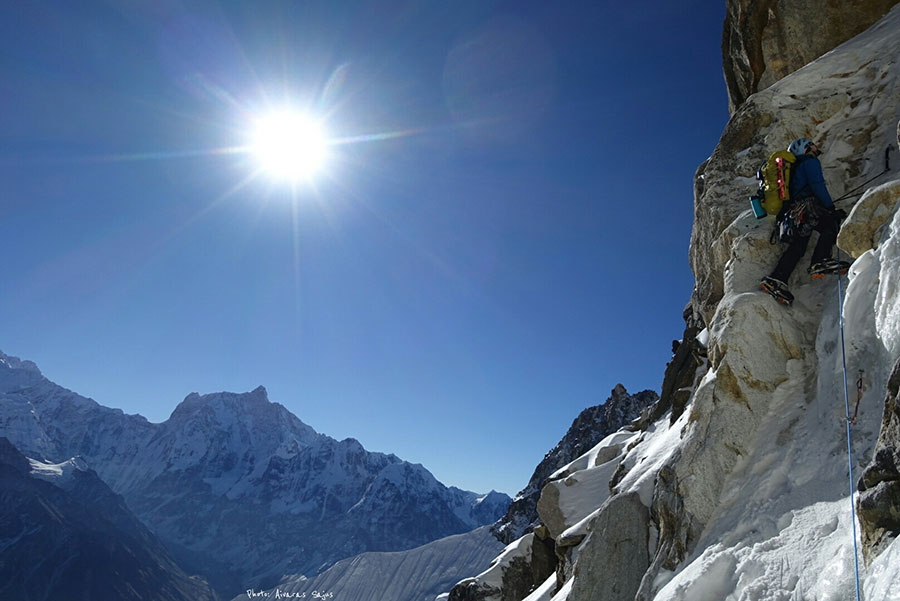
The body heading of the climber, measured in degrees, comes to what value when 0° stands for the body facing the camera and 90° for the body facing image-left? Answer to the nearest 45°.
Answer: approximately 270°
